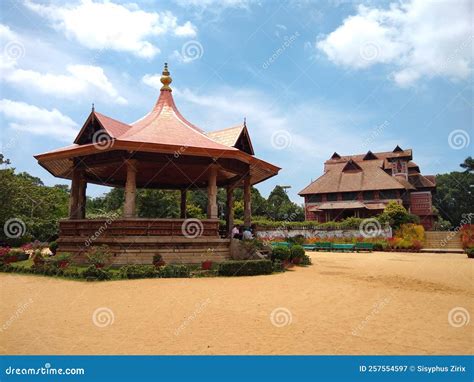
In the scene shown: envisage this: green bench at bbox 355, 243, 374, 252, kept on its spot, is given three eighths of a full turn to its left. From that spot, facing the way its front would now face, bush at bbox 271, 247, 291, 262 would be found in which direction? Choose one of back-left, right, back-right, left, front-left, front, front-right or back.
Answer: back-right

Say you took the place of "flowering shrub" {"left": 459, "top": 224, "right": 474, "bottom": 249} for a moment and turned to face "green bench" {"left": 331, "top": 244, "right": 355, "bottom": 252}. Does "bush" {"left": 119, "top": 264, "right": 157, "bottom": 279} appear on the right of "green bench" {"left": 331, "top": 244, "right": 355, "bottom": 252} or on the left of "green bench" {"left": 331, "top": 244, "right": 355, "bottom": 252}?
left

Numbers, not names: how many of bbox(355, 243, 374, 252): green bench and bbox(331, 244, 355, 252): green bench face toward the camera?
2

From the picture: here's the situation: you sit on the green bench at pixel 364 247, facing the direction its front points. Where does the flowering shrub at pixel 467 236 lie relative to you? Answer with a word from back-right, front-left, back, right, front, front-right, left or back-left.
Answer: left

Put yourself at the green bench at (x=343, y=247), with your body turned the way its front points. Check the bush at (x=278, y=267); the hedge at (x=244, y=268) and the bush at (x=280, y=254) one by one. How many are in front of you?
3

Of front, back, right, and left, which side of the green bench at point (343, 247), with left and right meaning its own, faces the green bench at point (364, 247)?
left

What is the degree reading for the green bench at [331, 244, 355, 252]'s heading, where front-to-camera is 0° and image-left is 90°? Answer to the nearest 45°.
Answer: approximately 0°

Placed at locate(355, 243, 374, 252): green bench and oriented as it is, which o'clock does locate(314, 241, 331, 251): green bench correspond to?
locate(314, 241, 331, 251): green bench is roughly at 3 o'clock from locate(355, 243, 374, 252): green bench.

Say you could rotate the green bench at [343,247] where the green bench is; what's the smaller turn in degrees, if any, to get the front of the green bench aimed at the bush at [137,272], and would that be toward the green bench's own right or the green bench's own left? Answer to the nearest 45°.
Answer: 0° — it already faces it

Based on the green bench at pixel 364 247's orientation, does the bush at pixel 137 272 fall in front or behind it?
in front

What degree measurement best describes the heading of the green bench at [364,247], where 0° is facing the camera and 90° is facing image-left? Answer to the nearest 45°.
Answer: approximately 0°

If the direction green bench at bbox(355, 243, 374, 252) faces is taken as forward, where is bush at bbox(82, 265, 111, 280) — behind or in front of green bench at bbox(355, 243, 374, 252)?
in front
